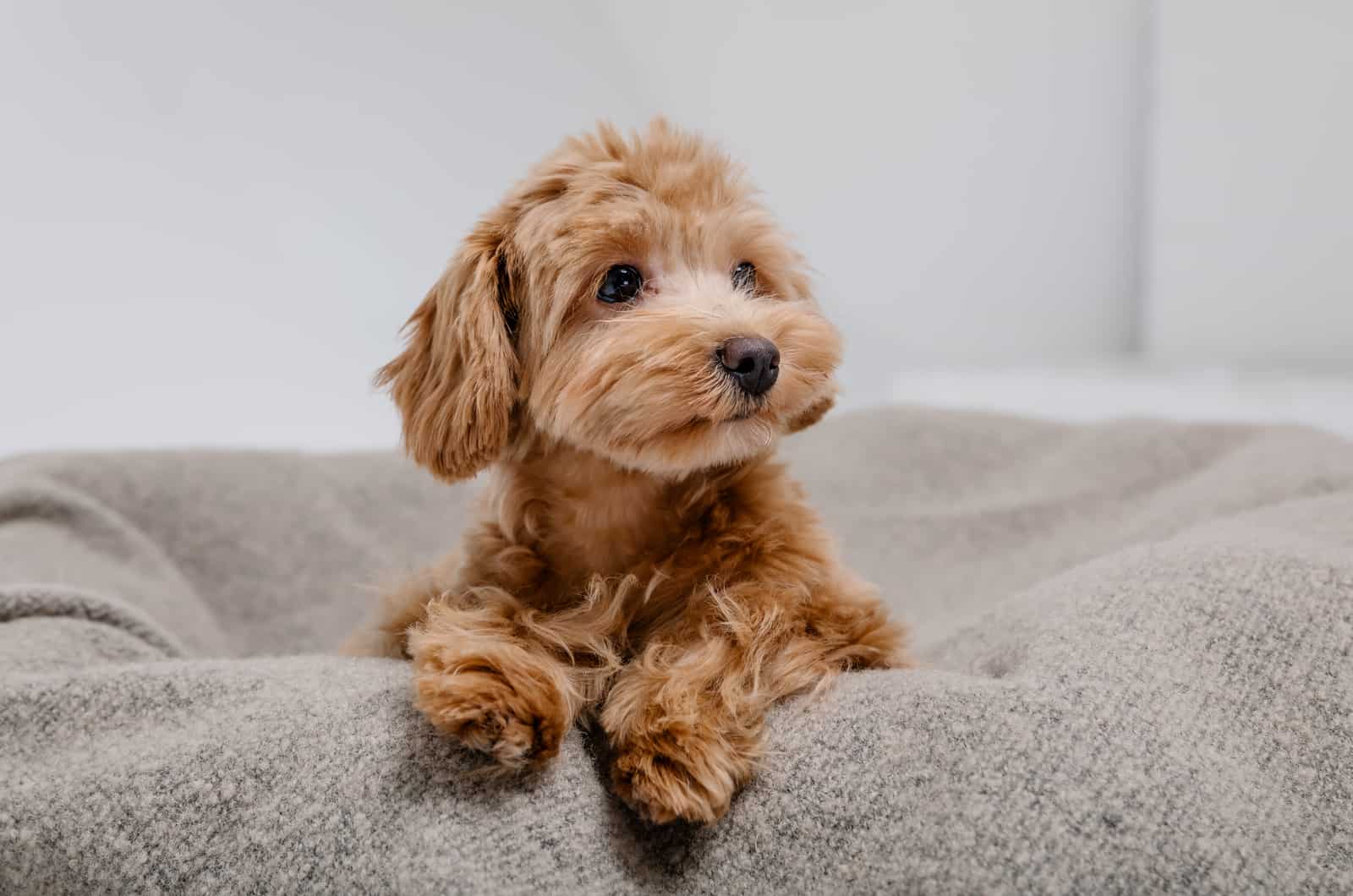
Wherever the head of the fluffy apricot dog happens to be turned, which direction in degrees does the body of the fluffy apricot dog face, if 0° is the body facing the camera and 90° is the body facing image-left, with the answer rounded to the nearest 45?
approximately 0°
